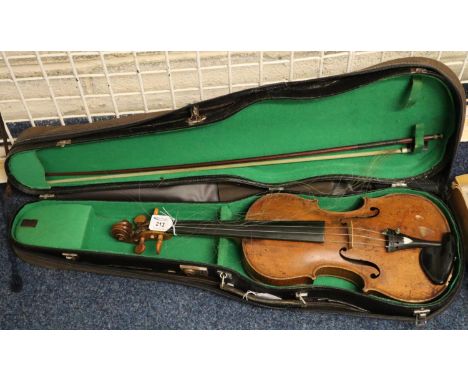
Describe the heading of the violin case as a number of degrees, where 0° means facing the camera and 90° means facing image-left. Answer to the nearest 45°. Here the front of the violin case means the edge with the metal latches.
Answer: approximately 0°
